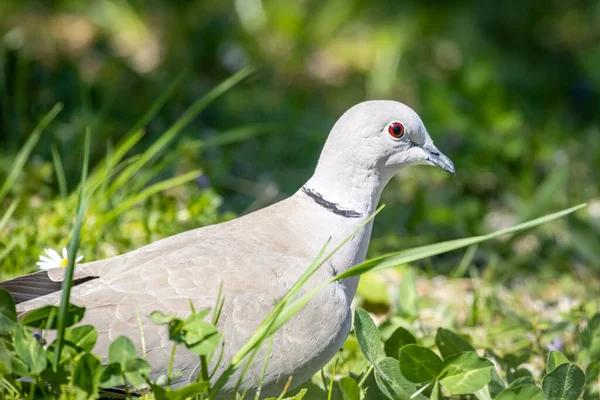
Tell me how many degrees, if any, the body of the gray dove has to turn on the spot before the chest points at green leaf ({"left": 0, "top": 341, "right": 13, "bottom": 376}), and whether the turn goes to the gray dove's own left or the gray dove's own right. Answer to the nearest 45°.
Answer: approximately 135° to the gray dove's own right

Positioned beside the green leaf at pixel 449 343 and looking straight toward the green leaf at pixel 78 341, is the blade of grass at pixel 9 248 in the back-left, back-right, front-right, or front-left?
front-right

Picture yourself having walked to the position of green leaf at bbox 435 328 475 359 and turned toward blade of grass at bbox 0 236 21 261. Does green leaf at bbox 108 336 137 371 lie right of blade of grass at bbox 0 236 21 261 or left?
left

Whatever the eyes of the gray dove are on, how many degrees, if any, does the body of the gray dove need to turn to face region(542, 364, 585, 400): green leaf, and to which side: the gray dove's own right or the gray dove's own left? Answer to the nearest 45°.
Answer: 0° — it already faces it

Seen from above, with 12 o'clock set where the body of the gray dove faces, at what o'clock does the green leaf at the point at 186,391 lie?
The green leaf is roughly at 4 o'clock from the gray dove.

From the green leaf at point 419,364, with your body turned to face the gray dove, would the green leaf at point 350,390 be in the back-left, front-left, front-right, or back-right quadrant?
front-left

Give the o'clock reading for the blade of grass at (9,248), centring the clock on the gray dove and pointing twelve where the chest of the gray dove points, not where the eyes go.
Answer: The blade of grass is roughly at 7 o'clock from the gray dove.

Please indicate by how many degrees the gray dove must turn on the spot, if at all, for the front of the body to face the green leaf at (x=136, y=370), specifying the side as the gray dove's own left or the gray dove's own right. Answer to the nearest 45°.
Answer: approximately 135° to the gray dove's own right

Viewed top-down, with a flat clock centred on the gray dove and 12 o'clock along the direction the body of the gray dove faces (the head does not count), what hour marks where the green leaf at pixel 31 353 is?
The green leaf is roughly at 5 o'clock from the gray dove.

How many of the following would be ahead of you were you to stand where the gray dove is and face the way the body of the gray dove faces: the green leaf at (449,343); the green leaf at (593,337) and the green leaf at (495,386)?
3

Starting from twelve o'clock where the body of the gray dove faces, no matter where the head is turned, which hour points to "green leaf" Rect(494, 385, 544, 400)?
The green leaf is roughly at 1 o'clock from the gray dove.

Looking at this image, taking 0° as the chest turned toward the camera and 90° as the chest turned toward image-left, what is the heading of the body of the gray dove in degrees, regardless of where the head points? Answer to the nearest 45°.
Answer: approximately 270°

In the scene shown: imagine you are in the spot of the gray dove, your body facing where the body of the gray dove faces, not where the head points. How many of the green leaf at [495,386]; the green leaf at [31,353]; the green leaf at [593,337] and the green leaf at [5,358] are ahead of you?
2

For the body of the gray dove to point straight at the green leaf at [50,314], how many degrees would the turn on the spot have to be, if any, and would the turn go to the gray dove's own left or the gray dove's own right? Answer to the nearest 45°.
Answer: approximately 135° to the gray dove's own right
